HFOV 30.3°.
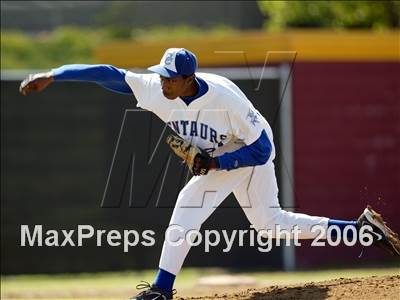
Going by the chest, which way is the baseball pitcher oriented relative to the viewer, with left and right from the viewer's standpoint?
facing the viewer and to the left of the viewer
